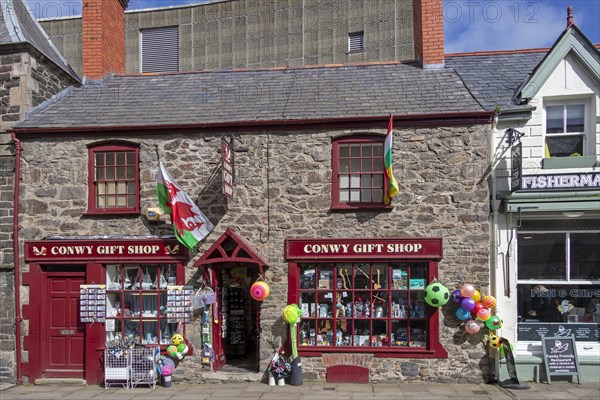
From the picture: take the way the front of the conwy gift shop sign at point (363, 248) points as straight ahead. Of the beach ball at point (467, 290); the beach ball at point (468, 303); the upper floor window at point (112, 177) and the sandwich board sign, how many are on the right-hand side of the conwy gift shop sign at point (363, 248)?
1

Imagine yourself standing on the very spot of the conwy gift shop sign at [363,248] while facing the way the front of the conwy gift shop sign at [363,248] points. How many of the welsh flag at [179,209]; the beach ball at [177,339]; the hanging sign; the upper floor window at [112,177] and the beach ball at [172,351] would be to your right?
5

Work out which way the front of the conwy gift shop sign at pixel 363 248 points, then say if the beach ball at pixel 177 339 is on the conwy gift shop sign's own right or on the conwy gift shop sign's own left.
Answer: on the conwy gift shop sign's own right

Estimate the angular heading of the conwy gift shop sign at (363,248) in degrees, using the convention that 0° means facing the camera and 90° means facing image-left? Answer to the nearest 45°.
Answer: approximately 0°

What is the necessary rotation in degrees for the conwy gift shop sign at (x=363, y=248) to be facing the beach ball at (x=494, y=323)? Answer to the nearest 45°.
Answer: approximately 90° to its left

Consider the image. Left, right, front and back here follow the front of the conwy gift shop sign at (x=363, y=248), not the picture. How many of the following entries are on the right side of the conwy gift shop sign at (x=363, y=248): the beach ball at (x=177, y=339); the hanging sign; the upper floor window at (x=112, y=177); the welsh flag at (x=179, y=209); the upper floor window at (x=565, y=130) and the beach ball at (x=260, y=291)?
5

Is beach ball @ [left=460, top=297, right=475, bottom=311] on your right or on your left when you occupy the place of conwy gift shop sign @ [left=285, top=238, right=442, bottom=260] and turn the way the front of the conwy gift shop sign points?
on your left

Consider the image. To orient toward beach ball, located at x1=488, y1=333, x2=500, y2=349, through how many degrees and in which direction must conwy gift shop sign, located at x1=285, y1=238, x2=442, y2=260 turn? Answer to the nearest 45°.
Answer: approximately 90° to its left

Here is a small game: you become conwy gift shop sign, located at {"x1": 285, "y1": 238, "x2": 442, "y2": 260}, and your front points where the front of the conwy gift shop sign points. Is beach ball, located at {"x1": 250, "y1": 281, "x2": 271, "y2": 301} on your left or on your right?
on your right

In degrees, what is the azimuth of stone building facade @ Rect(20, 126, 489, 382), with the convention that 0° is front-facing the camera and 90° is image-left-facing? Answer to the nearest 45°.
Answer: approximately 0°
